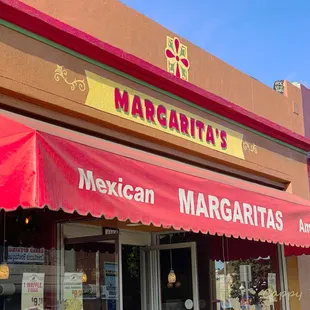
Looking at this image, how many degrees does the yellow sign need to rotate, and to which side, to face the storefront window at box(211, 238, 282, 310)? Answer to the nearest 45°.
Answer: approximately 90° to its left

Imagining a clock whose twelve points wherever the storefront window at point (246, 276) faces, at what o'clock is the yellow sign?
The yellow sign is roughly at 2 o'clock from the storefront window.

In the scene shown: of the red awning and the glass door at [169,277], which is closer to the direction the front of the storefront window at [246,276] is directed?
the red awning

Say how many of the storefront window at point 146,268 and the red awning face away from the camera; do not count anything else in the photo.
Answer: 0

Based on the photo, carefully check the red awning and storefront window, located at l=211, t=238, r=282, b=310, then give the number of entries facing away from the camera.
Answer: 0

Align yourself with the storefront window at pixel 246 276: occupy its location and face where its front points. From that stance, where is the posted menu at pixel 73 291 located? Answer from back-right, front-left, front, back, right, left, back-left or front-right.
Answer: right

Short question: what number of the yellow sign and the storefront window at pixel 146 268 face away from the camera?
0
